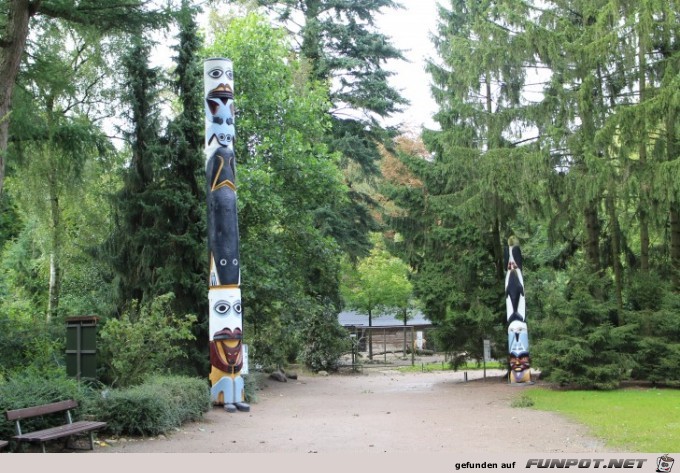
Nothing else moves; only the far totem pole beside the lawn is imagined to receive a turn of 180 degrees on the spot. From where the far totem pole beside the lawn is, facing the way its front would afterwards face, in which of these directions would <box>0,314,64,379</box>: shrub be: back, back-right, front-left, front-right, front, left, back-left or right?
back-left

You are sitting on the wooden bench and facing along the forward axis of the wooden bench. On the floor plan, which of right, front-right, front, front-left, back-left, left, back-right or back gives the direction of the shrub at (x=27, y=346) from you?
back-left

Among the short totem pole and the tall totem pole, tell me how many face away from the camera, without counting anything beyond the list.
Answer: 0

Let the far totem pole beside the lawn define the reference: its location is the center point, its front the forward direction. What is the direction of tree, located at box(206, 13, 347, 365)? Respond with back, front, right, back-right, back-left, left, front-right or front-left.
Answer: right

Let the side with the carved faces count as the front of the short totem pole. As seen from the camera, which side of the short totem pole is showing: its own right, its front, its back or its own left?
front

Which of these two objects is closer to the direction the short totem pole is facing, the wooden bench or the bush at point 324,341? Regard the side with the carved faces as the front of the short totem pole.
the wooden bench

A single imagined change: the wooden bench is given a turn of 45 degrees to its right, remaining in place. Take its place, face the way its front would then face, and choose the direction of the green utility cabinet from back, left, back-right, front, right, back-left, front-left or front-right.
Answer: back

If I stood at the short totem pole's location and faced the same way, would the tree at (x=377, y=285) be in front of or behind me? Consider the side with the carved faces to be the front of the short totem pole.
behind

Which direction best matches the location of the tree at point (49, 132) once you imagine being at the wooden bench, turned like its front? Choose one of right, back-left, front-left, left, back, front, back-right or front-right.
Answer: back-left

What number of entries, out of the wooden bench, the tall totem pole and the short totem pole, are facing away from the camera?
0

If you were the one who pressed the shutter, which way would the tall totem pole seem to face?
facing the viewer and to the right of the viewer

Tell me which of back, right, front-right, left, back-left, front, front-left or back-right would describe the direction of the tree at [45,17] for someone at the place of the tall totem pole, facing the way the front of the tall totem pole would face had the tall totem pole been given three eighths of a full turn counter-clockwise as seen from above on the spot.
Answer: back-left

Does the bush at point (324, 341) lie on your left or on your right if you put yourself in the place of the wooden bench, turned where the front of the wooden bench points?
on your left

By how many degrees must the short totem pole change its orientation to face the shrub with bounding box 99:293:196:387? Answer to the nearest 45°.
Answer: approximately 45° to its right

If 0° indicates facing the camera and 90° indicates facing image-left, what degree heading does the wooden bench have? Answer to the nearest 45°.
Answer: approximately 315°

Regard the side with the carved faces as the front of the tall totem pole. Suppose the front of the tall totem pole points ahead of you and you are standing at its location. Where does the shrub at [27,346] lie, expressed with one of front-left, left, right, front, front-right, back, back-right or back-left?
back-right
